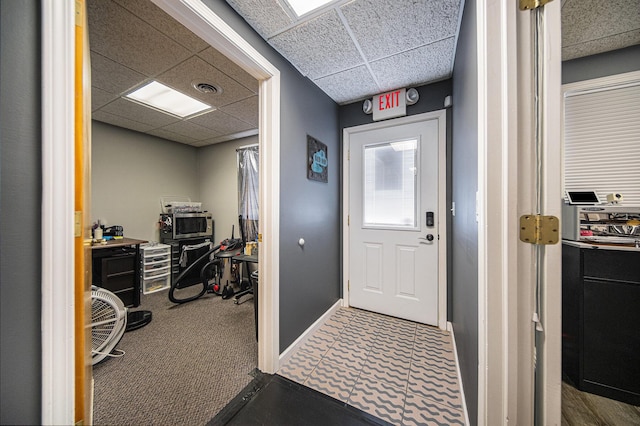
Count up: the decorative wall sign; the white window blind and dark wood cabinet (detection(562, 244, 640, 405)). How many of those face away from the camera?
0

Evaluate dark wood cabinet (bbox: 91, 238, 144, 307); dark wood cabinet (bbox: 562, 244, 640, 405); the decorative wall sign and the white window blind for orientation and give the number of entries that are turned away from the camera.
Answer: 0

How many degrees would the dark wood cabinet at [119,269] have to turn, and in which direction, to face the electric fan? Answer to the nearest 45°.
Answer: approximately 45° to its right

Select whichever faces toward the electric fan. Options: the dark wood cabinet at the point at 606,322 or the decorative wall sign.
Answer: the dark wood cabinet

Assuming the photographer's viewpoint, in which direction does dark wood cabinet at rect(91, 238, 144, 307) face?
facing the viewer and to the right of the viewer

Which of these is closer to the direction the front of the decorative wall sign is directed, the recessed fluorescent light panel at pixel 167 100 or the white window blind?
the white window blind

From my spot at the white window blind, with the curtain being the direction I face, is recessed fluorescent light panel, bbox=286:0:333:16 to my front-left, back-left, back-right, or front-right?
front-left

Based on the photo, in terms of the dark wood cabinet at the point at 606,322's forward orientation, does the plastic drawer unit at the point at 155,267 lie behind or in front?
in front

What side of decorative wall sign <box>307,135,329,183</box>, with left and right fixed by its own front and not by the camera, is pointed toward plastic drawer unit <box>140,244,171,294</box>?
back

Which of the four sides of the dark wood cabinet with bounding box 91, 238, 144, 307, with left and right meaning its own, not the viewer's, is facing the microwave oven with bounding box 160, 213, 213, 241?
left

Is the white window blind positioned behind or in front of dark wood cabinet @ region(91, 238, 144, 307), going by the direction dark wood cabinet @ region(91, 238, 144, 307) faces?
in front

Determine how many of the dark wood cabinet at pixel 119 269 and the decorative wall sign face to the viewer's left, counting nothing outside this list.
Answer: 0

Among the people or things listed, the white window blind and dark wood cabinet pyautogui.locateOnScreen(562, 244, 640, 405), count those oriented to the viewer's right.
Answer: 0
